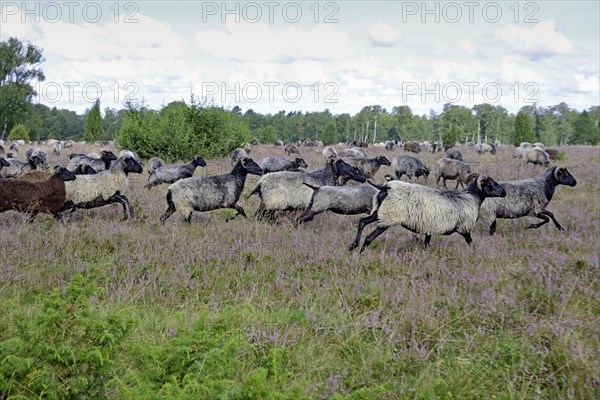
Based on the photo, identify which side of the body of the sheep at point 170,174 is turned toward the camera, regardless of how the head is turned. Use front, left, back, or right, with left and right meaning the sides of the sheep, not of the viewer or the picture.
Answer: right

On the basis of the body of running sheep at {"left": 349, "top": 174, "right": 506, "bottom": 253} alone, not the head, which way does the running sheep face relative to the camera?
to the viewer's right

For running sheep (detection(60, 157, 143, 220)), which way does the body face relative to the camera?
to the viewer's right

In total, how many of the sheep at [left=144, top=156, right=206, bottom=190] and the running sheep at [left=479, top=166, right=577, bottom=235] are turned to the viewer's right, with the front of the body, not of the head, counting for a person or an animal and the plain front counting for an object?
2

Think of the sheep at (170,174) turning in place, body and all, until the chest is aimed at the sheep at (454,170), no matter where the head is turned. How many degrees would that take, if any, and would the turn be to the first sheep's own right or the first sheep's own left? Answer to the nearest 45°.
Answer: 0° — it already faces it

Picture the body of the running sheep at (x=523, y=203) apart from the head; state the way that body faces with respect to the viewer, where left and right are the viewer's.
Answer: facing to the right of the viewer

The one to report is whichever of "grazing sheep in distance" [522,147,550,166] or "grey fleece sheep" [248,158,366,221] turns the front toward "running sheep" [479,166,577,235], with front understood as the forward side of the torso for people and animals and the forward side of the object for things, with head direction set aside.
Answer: the grey fleece sheep

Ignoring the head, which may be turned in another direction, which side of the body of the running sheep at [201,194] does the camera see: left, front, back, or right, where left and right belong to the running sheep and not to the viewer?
right

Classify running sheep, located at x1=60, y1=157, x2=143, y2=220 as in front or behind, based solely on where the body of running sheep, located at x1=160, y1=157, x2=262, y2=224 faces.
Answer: behind
